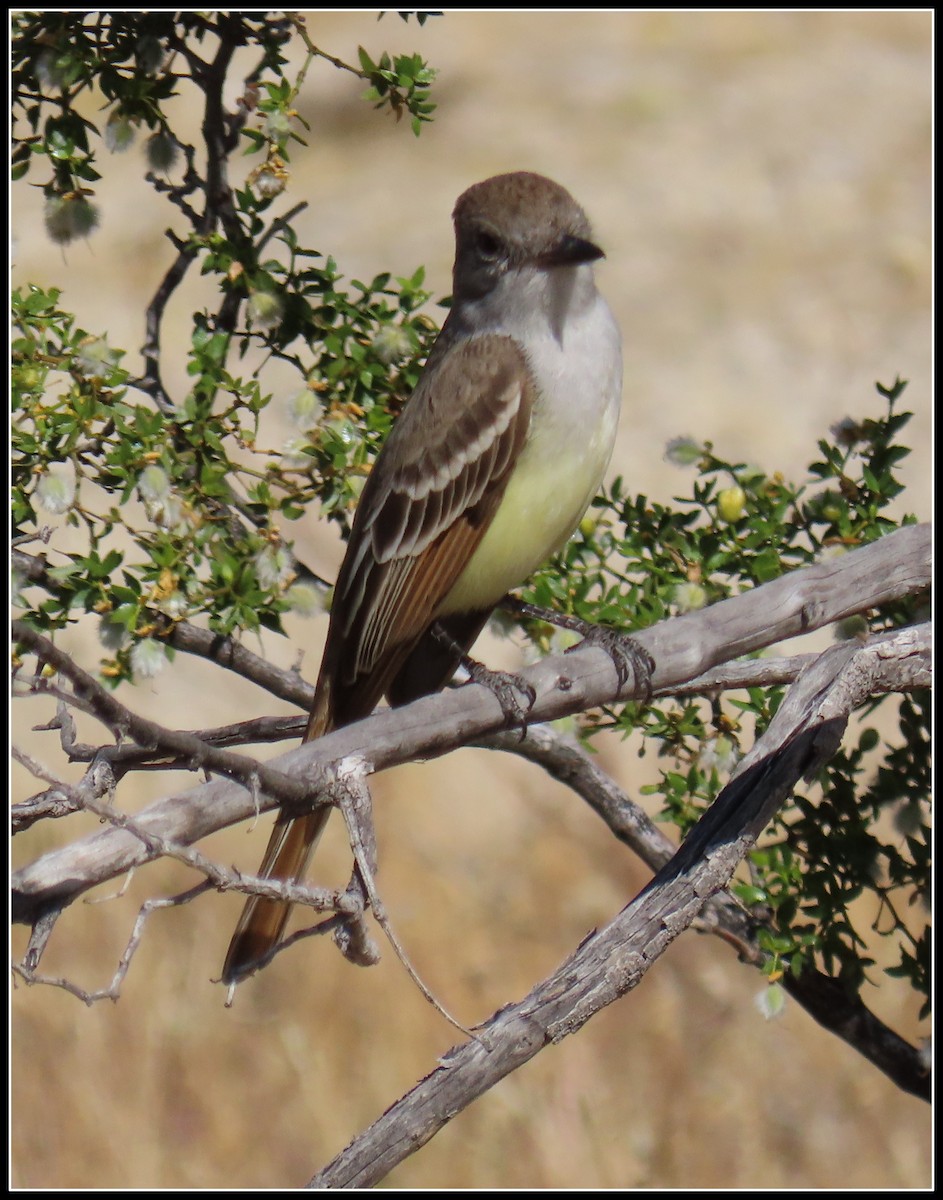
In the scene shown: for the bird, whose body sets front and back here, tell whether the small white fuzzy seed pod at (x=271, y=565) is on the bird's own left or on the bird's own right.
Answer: on the bird's own right

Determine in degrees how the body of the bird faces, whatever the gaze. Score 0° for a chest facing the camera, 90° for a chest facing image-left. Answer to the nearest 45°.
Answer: approximately 315°

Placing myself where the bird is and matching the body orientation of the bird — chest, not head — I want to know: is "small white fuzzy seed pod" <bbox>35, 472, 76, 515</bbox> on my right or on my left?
on my right
